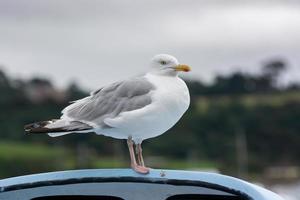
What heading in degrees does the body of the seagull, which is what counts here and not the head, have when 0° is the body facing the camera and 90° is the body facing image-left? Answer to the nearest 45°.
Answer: approximately 270°
